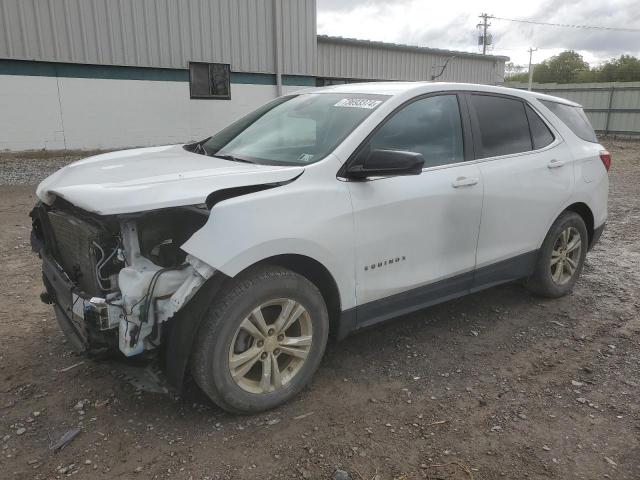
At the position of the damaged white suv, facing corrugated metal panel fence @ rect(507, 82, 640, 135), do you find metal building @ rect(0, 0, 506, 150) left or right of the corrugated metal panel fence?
left

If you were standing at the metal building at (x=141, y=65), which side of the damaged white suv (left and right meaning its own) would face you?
right

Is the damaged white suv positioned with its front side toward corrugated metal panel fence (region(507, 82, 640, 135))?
no

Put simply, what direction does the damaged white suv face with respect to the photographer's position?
facing the viewer and to the left of the viewer
